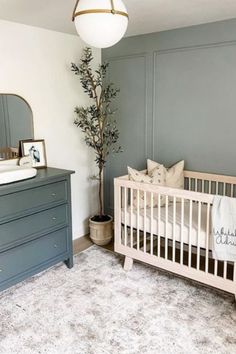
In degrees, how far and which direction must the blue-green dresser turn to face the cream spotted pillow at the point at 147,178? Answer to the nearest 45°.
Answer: approximately 45° to its left

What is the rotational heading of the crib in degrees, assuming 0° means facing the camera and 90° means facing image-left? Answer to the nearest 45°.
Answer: approximately 45°

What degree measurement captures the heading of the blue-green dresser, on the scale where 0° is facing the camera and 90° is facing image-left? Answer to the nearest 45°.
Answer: approximately 315°
